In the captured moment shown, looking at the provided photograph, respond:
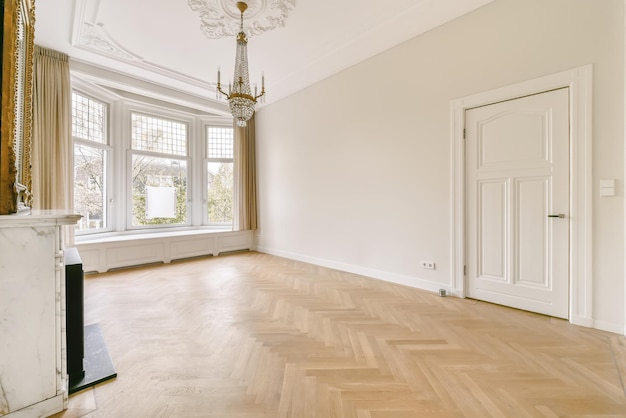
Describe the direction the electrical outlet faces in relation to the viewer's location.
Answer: facing the viewer and to the left of the viewer

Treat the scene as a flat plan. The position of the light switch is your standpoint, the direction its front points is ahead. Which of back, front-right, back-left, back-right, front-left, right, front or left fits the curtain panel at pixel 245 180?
right

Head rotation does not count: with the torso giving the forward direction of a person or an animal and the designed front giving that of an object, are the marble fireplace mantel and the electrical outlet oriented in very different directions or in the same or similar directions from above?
very different directions

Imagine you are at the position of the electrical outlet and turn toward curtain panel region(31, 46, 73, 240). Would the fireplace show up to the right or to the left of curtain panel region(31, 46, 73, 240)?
left

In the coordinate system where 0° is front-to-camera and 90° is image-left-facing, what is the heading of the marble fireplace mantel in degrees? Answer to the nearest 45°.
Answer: approximately 270°

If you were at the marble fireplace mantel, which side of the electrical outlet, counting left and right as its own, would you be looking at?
front

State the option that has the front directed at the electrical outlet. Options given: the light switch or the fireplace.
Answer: the fireplace

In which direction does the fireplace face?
to the viewer's right

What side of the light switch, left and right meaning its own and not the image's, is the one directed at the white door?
right

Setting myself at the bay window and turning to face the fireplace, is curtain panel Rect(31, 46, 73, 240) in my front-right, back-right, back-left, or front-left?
front-right

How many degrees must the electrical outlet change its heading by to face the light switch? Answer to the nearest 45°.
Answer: approximately 90° to its left

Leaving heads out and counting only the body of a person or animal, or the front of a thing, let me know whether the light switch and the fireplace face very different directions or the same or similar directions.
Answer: very different directions

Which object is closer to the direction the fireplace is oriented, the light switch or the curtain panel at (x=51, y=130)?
the light switch

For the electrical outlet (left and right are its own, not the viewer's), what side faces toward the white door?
left

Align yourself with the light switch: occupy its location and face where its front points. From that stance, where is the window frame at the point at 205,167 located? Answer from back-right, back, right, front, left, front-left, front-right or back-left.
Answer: right

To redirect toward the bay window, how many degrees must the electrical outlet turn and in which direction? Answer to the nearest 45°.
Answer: approximately 45° to its right
